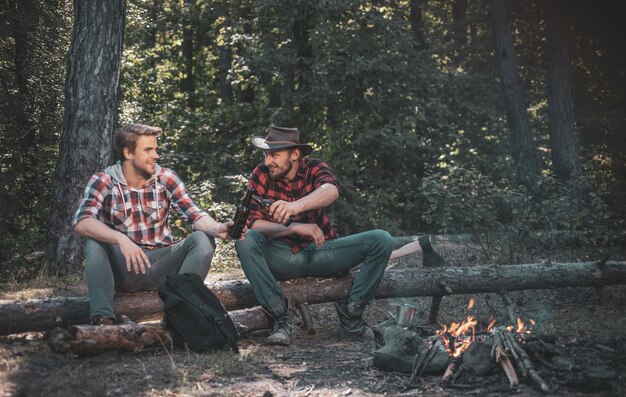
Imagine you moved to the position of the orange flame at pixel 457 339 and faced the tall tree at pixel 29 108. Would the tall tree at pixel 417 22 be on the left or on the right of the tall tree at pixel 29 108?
right

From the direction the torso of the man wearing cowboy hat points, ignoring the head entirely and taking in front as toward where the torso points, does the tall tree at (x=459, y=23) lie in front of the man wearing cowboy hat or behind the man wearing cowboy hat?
behind

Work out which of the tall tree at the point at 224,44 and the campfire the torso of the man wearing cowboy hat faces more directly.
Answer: the campfire

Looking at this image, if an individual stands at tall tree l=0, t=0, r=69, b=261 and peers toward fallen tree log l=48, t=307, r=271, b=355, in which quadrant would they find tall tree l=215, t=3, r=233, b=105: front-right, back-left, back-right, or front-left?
back-left

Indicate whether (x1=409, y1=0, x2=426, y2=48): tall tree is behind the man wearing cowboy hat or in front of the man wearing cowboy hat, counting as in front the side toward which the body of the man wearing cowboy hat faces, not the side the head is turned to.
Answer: behind

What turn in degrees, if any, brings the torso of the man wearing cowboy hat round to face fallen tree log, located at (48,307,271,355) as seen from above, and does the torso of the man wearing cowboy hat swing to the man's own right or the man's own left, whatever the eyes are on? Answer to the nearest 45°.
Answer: approximately 45° to the man's own right

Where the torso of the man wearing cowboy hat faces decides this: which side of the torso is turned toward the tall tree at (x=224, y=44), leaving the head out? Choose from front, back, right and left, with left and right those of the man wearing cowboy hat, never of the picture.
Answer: back

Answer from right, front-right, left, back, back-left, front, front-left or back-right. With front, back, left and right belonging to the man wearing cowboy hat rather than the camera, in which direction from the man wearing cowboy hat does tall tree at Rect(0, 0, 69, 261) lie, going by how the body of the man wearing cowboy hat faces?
back-right

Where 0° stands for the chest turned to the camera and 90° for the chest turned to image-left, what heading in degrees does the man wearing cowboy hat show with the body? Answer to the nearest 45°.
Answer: approximately 0°

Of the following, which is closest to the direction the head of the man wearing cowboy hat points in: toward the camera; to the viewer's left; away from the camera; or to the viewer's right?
to the viewer's left

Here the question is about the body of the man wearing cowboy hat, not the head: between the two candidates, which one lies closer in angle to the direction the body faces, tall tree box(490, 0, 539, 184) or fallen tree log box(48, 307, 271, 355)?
the fallen tree log

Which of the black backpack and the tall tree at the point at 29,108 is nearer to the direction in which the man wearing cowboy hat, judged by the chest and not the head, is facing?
the black backpack
